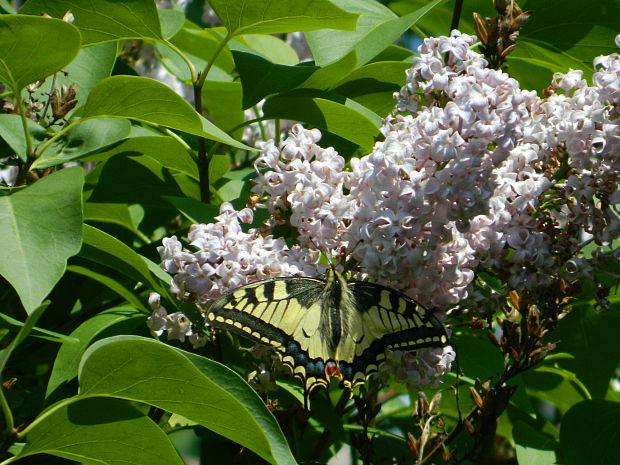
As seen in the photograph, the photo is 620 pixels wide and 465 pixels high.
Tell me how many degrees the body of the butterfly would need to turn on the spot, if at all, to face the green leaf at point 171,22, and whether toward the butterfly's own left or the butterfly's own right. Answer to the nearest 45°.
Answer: approximately 45° to the butterfly's own left

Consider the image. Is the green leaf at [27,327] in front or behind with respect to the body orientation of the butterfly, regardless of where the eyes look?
behind

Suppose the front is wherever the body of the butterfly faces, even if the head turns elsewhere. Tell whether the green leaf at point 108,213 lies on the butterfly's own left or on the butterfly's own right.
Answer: on the butterfly's own left

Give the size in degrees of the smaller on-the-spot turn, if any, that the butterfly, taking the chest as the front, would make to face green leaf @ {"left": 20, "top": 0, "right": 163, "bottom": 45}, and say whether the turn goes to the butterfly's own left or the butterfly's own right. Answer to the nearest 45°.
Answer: approximately 45° to the butterfly's own left

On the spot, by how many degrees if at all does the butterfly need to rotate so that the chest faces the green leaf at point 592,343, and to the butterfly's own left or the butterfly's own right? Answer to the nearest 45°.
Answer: approximately 45° to the butterfly's own right

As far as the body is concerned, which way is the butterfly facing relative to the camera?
away from the camera

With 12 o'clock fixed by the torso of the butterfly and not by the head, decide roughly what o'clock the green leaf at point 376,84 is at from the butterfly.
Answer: The green leaf is roughly at 12 o'clock from the butterfly.
